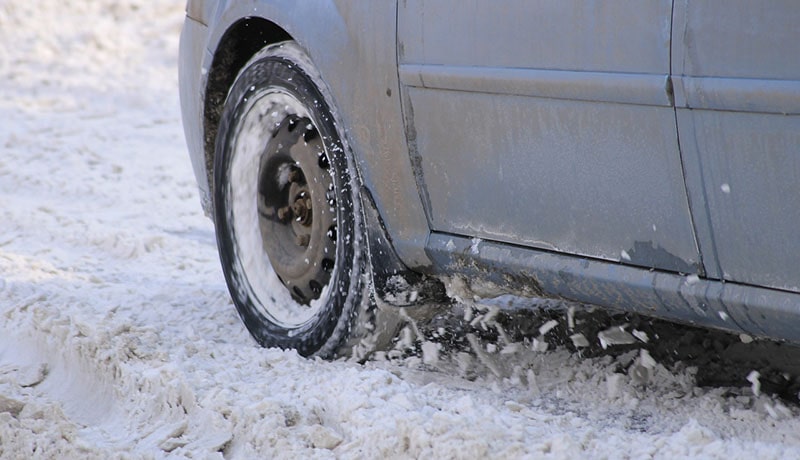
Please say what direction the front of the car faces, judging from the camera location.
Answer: facing away from the viewer and to the left of the viewer
